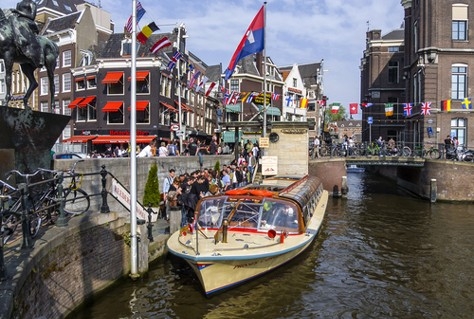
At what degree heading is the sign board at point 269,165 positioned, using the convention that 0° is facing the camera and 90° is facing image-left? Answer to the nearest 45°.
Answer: approximately 0°

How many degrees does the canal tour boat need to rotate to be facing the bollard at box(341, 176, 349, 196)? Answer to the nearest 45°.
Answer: approximately 135° to its right

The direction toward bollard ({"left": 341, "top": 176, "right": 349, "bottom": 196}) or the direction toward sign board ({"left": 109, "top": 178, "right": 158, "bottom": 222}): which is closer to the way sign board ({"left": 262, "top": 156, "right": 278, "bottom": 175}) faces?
the sign board

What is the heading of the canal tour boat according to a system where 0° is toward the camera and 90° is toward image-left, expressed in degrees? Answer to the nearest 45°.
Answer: approximately 45°

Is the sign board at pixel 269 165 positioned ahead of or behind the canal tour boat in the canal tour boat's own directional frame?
behind

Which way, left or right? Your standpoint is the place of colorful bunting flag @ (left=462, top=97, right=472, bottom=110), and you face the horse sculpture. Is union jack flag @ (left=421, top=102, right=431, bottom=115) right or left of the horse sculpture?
right

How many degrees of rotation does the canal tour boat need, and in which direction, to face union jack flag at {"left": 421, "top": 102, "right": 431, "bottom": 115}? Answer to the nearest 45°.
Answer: approximately 180°
